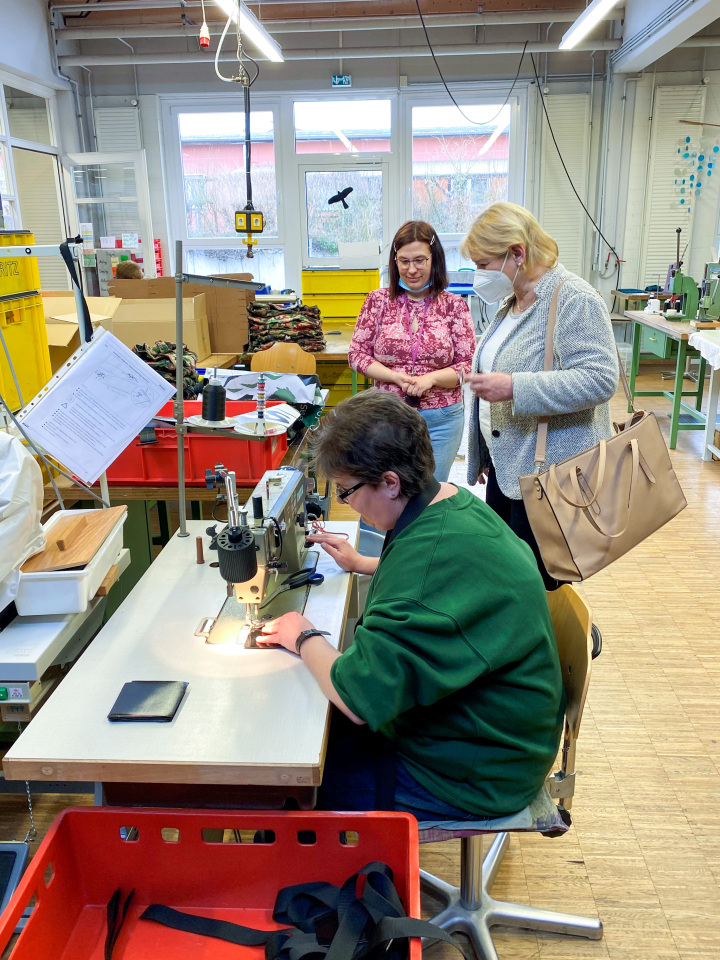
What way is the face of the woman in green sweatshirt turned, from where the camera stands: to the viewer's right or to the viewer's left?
to the viewer's left

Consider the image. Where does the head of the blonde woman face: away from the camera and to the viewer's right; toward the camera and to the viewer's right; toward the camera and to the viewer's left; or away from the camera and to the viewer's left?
toward the camera and to the viewer's left

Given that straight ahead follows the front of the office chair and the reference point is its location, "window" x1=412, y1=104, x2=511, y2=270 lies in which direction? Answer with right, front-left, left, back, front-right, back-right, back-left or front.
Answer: right

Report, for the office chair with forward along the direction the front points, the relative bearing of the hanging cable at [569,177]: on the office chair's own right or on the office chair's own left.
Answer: on the office chair's own right

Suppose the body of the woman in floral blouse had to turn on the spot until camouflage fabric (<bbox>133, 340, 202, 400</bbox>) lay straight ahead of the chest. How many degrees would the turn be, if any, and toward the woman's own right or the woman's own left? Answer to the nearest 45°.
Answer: approximately 90° to the woman's own right

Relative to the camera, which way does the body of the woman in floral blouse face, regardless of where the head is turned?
toward the camera

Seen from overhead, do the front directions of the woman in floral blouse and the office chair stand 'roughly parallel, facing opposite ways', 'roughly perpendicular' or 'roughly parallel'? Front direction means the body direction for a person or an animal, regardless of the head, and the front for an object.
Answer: roughly perpendicular

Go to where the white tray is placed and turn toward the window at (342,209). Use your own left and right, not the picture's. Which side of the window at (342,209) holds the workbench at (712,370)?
right

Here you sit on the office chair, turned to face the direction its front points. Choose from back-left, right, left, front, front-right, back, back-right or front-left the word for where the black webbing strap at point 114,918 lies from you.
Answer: front-left

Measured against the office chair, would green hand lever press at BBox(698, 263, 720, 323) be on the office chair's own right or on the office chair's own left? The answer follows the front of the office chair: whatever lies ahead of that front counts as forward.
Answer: on the office chair's own right

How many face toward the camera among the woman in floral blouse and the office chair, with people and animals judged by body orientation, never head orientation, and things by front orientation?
1

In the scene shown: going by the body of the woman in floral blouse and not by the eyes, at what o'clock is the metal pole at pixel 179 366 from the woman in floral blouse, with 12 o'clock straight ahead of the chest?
The metal pole is roughly at 1 o'clock from the woman in floral blouse.

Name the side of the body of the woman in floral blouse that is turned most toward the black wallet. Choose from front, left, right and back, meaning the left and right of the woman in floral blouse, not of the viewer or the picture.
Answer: front

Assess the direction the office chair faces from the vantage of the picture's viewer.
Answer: facing to the left of the viewer

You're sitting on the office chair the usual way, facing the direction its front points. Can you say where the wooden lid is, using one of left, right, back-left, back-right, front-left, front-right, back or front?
front
